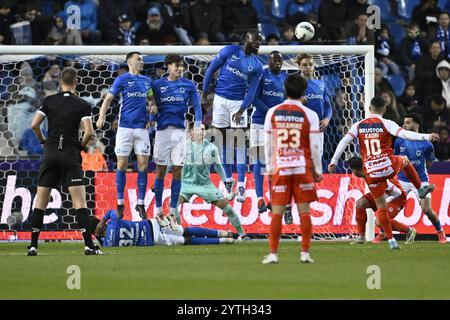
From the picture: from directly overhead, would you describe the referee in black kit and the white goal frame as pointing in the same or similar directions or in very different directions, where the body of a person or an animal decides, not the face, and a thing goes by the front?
very different directions

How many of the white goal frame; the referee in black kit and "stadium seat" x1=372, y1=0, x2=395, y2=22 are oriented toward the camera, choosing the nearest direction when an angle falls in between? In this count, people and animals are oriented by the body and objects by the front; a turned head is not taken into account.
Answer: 2

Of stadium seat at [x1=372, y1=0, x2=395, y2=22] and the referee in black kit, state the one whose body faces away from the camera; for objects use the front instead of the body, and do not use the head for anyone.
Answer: the referee in black kit

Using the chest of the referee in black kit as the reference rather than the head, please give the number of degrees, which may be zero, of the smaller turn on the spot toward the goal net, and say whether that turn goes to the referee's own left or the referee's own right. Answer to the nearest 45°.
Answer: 0° — they already face it

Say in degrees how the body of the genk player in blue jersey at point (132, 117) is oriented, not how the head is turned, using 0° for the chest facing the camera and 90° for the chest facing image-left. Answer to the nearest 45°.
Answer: approximately 315°

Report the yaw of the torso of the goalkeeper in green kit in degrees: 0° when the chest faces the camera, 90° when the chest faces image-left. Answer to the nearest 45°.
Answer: approximately 0°

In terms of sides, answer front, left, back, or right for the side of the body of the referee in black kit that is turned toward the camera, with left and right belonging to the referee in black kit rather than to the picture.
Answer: back
